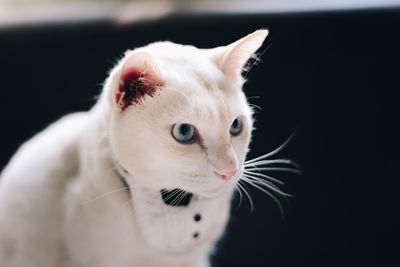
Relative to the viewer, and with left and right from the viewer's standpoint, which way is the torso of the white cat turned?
facing the viewer and to the right of the viewer
